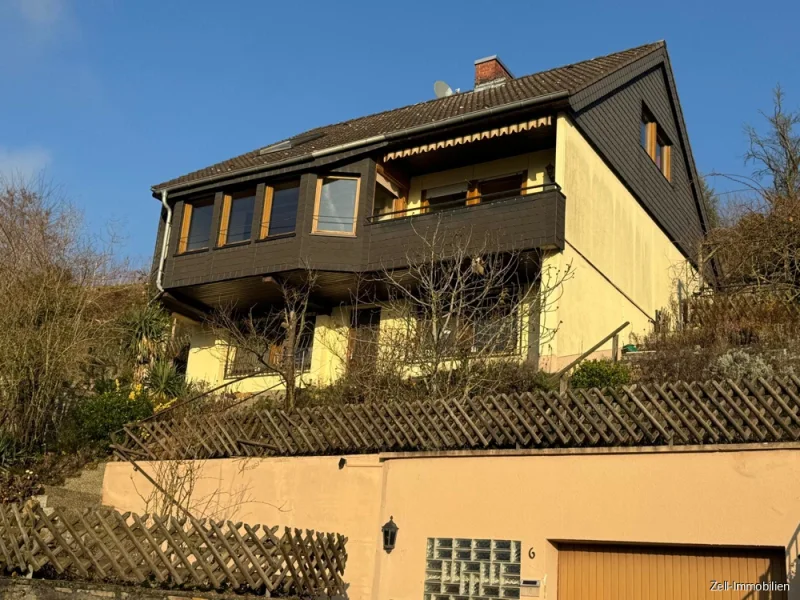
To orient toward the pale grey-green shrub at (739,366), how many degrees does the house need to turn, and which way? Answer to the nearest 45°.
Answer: approximately 90° to its left

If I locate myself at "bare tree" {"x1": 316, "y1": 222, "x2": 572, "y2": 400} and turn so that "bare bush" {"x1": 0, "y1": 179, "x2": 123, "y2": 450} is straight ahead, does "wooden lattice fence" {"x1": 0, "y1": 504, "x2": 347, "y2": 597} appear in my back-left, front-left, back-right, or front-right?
front-left

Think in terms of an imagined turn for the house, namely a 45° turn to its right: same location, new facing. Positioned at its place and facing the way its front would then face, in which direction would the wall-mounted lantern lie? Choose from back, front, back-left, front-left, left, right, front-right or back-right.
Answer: left

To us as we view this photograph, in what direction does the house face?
facing the viewer and to the left of the viewer
